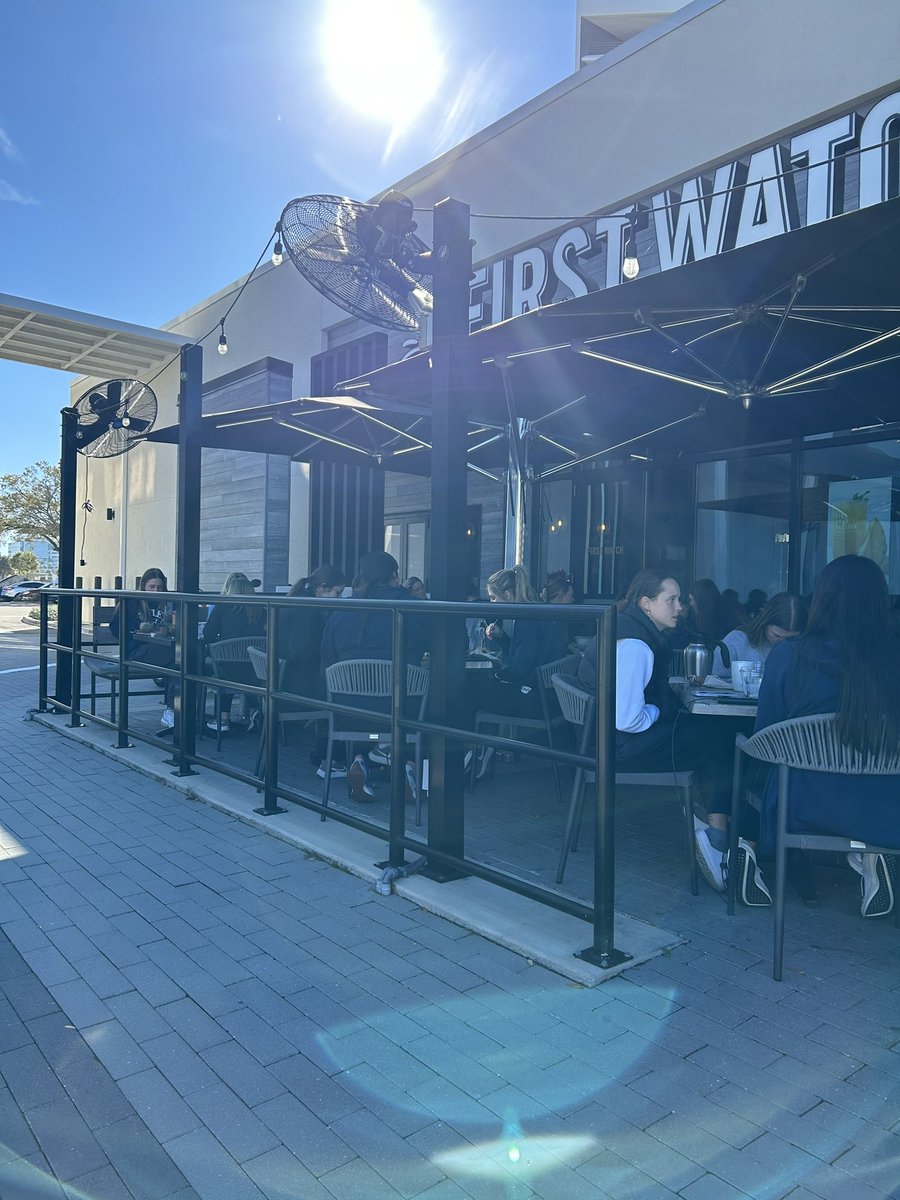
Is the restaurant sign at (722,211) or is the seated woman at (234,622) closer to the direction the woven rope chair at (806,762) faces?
the restaurant sign

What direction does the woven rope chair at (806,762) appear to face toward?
away from the camera

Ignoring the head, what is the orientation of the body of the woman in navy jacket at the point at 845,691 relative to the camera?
away from the camera

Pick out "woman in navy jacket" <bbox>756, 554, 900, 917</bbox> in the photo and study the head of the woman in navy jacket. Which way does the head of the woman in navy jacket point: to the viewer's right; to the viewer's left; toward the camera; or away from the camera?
away from the camera

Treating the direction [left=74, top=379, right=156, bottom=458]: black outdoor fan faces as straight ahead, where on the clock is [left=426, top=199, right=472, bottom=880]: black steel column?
The black steel column is roughly at 1 o'clock from the black outdoor fan.

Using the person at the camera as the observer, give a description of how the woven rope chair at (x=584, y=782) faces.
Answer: facing to the right of the viewer

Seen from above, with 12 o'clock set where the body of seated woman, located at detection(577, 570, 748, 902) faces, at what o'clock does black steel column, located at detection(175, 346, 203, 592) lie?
The black steel column is roughly at 7 o'clock from the seated woman.

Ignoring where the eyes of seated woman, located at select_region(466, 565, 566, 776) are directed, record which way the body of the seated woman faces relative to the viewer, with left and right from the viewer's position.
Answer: facing to the left of the viewer
